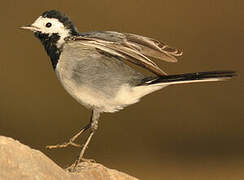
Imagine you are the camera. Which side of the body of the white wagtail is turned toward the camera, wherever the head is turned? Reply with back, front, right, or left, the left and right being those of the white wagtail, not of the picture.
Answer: left
